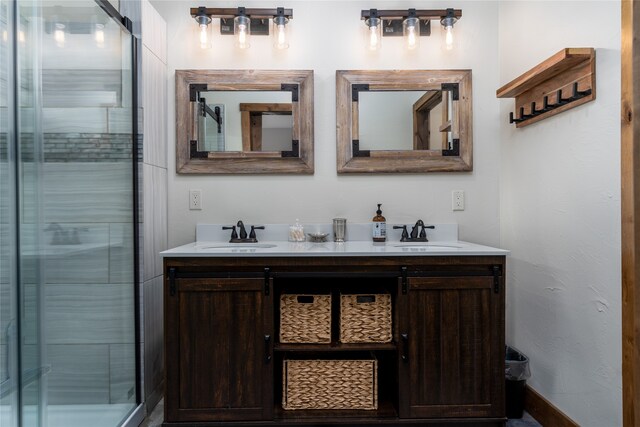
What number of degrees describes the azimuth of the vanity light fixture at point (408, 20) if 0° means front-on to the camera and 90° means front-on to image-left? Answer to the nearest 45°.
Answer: approximately 0°

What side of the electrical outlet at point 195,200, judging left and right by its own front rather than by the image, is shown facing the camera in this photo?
front

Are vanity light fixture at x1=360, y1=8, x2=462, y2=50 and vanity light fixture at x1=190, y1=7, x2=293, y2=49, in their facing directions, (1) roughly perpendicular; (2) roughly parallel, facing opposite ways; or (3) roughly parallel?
roughly parallel

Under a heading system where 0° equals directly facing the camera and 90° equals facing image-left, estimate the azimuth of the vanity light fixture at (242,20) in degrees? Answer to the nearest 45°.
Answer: approximately 0°

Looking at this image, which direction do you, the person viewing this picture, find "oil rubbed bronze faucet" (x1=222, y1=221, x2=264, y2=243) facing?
facing the viewer

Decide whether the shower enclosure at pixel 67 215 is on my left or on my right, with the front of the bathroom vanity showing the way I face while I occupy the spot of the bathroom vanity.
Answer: on my right

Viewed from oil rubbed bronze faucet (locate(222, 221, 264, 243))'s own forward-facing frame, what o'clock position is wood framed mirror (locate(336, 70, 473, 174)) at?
The wood framed mirror is roughly at 9 o'clock from the oil rubbed bronze faucet.

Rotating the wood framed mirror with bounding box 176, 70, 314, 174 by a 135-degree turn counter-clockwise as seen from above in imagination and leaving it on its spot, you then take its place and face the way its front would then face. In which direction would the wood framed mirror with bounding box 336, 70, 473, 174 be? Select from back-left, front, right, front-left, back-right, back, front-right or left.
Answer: front-right

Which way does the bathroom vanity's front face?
toward the camera

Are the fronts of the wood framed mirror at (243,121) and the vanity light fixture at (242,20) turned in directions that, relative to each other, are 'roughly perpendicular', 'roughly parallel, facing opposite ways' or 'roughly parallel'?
roughly parallel

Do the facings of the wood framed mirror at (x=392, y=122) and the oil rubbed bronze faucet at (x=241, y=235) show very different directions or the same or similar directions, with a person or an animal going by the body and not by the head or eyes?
same or similar directions

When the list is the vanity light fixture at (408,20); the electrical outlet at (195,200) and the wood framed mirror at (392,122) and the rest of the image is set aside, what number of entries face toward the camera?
3

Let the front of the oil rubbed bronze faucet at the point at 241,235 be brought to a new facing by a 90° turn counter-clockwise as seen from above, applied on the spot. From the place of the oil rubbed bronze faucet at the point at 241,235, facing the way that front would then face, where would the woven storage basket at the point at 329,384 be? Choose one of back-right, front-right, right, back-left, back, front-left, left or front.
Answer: front-right

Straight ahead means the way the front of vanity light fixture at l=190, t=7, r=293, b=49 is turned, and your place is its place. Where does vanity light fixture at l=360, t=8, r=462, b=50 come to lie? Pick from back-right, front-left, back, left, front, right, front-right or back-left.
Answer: left

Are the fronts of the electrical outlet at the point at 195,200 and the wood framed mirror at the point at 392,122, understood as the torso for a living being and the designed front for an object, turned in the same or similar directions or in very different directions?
same or similar directions
